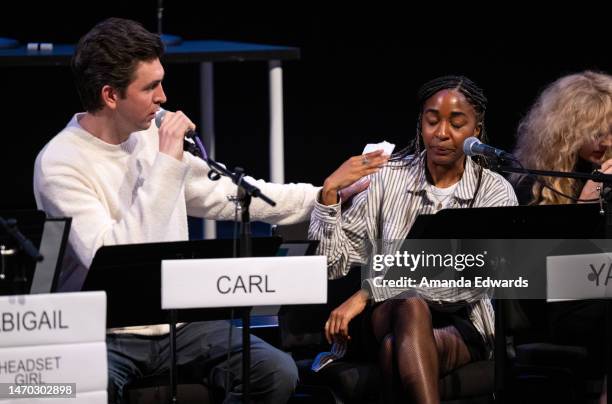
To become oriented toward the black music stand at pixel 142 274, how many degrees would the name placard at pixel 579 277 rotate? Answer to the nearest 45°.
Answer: approximately 90° to its right

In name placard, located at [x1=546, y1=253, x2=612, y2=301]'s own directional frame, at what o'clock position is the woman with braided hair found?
The woman with braided hair is roughly at 4 o'clock from the name placard.

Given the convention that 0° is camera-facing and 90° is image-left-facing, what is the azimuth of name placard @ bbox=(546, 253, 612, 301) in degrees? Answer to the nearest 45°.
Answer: approximately 0°

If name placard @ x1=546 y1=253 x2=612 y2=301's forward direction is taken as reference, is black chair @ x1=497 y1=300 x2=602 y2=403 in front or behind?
behind

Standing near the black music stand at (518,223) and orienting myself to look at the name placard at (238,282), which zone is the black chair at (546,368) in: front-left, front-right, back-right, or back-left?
back-right

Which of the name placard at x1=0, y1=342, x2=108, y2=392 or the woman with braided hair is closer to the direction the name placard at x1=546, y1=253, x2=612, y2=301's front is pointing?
the name placard

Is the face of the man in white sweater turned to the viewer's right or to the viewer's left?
to the viewer's right
